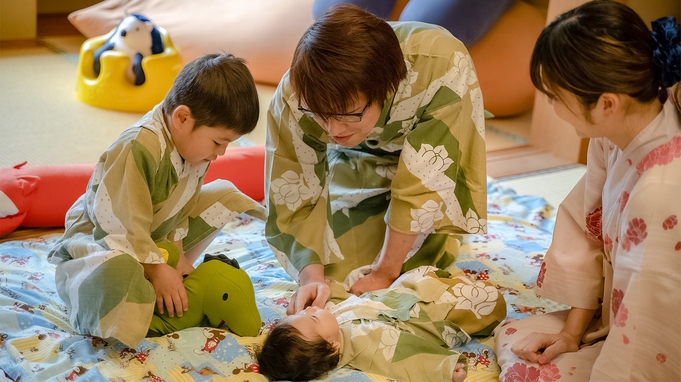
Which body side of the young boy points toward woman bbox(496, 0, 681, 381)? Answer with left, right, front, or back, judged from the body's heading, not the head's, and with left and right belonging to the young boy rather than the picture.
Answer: front

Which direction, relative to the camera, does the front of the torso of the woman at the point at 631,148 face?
to the viewer's left

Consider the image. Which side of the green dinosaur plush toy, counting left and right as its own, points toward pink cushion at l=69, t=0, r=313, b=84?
left

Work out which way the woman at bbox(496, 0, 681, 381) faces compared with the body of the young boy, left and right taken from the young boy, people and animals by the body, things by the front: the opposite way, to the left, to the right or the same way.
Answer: the opposite way

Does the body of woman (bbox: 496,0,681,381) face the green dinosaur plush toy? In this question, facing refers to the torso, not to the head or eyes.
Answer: yes

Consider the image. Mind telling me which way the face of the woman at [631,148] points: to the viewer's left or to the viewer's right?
to the viewer's left

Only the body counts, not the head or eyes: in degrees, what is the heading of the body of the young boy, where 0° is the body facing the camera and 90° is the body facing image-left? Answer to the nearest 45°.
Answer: approximately 315°

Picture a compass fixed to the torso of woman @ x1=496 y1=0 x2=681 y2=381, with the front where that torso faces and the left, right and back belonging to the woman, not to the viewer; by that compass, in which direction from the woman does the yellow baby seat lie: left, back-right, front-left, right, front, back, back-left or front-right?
front-right

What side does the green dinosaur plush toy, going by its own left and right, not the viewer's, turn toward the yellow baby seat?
left

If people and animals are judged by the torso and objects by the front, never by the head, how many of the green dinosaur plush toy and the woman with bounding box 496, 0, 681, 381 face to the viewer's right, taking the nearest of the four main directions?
1

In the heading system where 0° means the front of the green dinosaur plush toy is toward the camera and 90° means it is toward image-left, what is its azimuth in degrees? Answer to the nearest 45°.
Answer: approximately 270°
